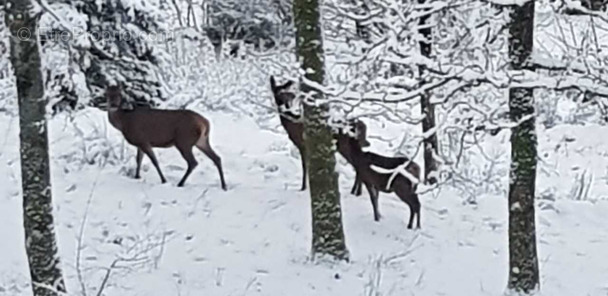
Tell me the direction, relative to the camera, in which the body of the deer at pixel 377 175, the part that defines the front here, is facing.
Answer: to the viewer's left

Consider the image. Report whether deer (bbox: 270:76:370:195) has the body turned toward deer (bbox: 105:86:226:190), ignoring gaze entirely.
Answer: yes

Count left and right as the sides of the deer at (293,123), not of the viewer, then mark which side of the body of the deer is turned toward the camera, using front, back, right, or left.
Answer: left

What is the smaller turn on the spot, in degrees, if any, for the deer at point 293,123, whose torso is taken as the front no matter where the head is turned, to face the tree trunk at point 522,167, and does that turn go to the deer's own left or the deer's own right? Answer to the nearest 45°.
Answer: approximately 135° to the deer's own left

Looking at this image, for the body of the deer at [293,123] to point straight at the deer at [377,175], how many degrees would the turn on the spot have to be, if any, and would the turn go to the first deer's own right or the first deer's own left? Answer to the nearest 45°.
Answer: approximately 135° to the first deer's own left

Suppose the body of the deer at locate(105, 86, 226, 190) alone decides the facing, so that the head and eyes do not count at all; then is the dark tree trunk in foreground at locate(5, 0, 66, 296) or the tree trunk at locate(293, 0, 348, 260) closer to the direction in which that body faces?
the dark tree trunk in foreground

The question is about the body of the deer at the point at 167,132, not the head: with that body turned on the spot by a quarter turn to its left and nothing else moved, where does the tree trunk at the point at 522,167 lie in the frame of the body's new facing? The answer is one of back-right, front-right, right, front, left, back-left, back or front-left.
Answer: front-left

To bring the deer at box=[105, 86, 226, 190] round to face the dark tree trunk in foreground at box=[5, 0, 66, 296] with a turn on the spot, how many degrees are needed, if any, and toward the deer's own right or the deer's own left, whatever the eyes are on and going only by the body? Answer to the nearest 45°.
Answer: approximately 90° to the deer's own left

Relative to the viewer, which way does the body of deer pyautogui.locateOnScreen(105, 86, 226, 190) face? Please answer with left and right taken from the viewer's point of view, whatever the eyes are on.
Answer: facing to the left of the viewer
